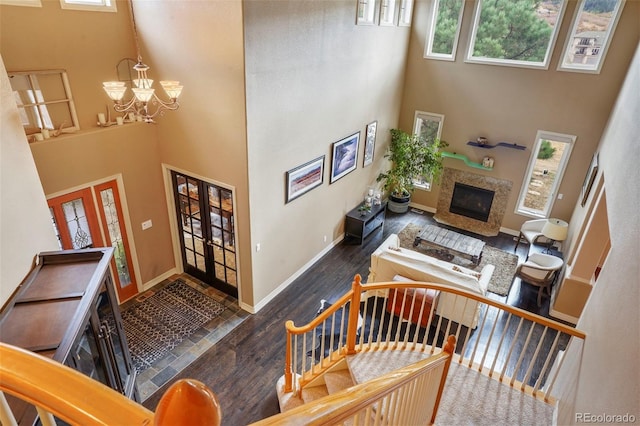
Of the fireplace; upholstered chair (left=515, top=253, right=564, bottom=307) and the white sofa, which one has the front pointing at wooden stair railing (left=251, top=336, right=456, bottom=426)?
the fireplace

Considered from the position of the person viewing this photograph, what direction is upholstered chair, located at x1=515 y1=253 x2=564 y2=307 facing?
facing away from the viewer and to the left of the viewer

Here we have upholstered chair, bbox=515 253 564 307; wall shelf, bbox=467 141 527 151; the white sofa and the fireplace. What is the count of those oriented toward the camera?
2

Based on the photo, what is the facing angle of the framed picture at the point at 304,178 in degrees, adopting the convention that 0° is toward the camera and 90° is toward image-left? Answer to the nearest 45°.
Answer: approximately 315°

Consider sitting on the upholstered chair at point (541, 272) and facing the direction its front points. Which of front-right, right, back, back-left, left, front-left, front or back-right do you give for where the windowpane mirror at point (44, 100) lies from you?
left

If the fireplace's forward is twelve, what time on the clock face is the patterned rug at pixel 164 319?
The patterned rug is roughly at 1 o'clock from the fireplace.

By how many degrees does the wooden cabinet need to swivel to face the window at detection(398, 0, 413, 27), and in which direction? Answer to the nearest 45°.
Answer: approximately 45° to its left

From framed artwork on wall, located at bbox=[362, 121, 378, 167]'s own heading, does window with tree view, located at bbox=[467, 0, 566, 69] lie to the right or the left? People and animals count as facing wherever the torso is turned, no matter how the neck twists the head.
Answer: on its left

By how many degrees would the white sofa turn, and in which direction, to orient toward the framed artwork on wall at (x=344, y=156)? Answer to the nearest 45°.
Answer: approximately 90° to its left

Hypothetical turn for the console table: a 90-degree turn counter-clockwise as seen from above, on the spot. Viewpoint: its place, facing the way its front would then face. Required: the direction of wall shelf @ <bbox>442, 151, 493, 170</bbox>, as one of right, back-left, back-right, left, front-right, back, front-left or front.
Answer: front
